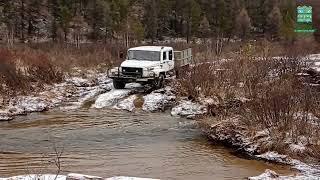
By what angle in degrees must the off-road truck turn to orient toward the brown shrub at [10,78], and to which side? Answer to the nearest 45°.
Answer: approximately 45° to its right

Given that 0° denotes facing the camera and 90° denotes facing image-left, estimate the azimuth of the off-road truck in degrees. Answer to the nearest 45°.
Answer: approximately 45°
